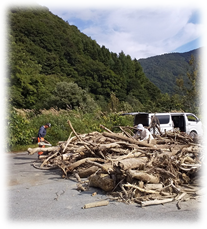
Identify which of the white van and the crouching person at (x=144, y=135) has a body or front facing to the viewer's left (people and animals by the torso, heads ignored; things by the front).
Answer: the crouching person

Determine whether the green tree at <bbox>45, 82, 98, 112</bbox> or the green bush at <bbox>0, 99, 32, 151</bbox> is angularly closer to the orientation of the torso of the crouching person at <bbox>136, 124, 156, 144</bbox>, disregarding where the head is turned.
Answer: the green bush

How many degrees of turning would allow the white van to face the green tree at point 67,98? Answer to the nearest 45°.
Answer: approximately 135° to its left

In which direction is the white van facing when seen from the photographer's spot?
facing to the right of the viewer

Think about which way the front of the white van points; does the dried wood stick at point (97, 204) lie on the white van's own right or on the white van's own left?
on the white van's own right

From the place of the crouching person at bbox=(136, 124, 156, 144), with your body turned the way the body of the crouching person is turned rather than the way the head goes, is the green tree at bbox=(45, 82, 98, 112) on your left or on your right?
on your right

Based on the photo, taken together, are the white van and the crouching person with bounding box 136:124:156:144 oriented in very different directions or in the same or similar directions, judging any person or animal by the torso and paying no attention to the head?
very different directions

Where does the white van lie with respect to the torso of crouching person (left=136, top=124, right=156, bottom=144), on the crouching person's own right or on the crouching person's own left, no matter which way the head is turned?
on the crouching person's own right

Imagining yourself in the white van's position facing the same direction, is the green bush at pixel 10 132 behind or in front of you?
behind

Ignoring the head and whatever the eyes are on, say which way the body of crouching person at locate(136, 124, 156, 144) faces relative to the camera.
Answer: to the viewer's left
